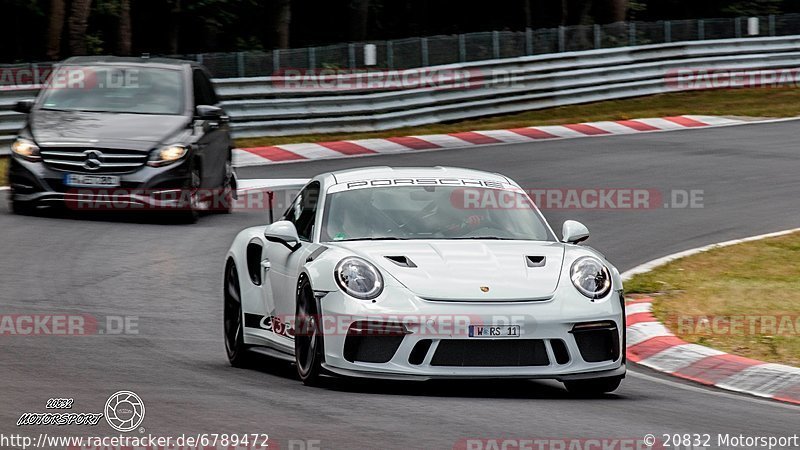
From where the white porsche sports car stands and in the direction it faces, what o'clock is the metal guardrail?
The metal guardrail is roughly at 6 o'clock from the white porsche sports car.

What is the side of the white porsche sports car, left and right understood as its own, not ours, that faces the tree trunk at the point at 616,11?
back

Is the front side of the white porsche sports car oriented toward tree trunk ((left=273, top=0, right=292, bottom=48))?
no

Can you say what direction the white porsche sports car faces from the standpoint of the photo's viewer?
facing the viewer

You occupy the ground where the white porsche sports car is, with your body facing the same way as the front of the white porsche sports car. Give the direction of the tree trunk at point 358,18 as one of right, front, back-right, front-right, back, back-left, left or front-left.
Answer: back

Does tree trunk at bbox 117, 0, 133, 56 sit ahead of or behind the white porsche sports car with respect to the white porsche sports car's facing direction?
behind
